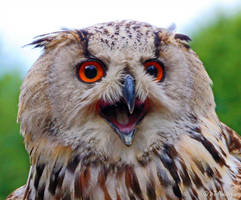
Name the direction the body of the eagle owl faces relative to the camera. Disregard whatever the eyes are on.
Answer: toward the camera
